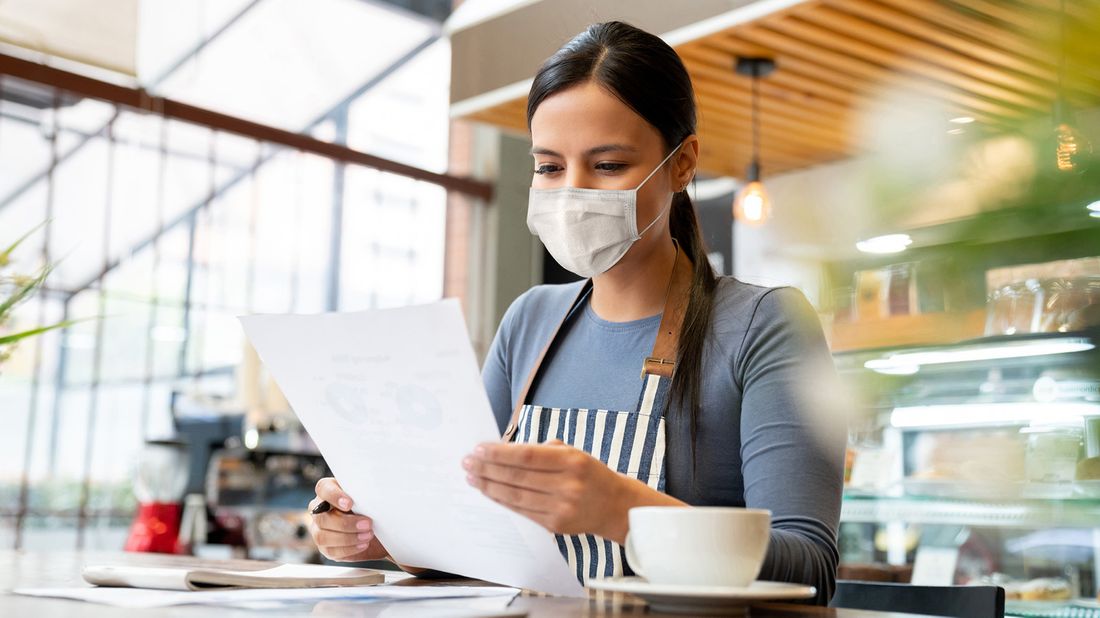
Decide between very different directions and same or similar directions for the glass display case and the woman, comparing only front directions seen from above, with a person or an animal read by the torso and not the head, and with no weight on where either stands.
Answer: same or similar directions

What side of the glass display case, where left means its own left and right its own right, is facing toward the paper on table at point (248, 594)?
front

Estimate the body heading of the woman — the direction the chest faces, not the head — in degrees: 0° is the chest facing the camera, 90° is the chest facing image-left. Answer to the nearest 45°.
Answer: approximately 45°

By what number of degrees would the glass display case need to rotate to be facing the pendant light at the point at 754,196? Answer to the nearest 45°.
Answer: approximately 135° to its right

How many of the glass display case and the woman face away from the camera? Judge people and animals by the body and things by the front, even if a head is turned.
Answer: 0

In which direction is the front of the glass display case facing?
toward the camera

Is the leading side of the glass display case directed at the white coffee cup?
yes

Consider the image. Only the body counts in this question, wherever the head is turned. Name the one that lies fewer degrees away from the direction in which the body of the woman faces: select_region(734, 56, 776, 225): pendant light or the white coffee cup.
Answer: the white coffee cup

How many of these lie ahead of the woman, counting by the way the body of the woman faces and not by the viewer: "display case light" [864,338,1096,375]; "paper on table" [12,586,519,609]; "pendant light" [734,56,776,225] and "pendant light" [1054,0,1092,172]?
1

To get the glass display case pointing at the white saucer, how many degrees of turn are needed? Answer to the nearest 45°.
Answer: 0° — it already faces it

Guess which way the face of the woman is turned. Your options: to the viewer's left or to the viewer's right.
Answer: to the viewer's left

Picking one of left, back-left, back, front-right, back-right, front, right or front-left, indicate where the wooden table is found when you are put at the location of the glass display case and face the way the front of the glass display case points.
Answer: front
